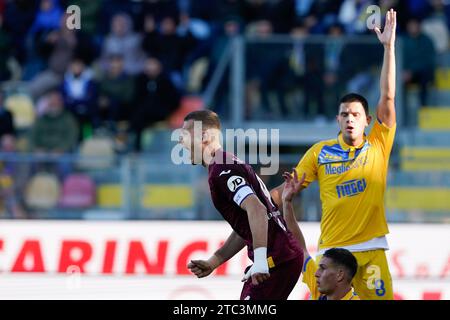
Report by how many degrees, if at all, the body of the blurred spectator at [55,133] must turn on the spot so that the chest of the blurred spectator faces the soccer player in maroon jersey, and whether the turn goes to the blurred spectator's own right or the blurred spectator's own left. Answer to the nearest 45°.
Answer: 0° — they already face them

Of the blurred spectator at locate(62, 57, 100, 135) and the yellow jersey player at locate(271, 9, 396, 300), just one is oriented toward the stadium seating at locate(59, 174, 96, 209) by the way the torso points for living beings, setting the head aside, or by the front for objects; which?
the blurred spectator

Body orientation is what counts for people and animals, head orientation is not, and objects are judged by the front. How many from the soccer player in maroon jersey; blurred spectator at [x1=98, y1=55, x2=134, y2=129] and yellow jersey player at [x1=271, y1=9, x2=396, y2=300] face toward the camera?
2

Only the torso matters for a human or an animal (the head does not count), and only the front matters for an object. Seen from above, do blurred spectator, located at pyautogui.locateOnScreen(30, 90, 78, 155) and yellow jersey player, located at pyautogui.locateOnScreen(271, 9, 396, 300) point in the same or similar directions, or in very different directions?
same or similar directions

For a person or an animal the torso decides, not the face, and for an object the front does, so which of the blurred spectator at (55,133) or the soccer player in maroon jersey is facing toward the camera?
the blurred spectator

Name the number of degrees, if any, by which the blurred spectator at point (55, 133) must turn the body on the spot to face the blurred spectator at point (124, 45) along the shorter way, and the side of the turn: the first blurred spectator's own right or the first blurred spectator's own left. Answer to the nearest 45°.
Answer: approximately 135° to the first blurred spectator's own left

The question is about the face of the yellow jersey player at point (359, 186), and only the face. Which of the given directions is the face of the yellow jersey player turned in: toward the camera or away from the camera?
toward the camera

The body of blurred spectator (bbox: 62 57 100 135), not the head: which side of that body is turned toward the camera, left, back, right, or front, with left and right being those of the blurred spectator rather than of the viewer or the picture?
front

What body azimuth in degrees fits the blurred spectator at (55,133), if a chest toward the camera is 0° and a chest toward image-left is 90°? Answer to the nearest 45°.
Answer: approximately 0°

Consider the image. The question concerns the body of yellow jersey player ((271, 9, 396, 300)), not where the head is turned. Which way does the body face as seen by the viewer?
toward the camera

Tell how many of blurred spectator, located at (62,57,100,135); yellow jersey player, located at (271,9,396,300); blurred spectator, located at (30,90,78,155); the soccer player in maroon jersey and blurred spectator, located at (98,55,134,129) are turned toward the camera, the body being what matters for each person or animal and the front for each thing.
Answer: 4

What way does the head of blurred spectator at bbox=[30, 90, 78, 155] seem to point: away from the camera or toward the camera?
toward the camera

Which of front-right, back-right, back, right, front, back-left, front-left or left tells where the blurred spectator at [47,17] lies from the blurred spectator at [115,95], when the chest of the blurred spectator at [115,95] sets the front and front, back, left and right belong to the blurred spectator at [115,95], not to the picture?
back-right

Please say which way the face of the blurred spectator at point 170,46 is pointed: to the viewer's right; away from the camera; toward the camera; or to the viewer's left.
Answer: toward the camera

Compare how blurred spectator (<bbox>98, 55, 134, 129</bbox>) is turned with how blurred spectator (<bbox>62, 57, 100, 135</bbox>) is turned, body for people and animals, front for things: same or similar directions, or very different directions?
same or similar directions
